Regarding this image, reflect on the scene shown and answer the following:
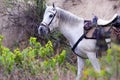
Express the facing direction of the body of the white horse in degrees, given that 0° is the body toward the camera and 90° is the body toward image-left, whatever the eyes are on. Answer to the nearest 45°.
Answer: approximately 90°
